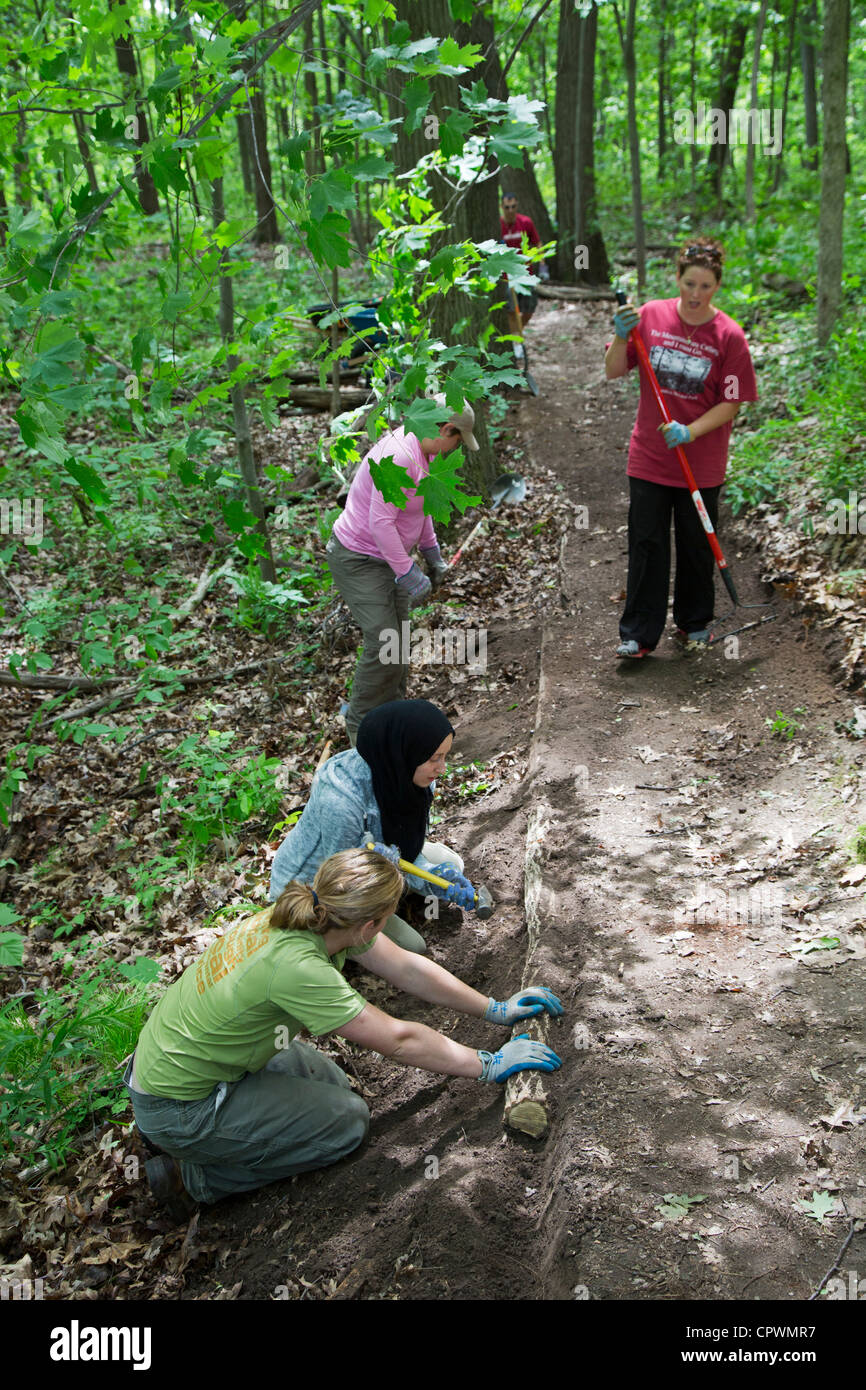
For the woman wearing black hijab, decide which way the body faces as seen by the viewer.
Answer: to the viewer's right

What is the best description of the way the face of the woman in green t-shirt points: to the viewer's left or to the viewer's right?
to the viewer's right

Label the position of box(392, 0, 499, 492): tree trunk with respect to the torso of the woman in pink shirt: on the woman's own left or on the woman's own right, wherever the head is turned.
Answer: on the woman's own left

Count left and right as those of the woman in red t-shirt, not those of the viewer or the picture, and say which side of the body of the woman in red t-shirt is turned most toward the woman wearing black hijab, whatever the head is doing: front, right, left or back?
front

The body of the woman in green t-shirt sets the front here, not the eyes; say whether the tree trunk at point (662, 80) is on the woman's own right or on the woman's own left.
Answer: on the woman's own left

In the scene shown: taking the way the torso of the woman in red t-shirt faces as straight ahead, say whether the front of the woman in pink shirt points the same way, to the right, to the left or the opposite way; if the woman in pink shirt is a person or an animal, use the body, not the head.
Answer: to the left

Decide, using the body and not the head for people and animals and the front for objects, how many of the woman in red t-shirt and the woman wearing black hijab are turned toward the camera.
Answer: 1

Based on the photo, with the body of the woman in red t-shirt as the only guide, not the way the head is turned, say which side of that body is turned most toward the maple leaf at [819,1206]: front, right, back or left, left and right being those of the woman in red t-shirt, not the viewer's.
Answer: front

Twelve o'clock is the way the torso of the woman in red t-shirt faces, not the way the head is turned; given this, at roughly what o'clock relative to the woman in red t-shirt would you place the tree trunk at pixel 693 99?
The tree trunk is roughly at 6 o'clock from the woman in red t-shirt.

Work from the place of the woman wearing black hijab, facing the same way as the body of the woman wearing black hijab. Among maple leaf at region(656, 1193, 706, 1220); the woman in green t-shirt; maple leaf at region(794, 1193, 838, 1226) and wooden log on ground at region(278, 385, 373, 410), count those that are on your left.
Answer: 1

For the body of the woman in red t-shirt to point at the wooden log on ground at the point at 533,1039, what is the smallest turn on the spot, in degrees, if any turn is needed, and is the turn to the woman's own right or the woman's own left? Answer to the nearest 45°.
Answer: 0° — they already face it

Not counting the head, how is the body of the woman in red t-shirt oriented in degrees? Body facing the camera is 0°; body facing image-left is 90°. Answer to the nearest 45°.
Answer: approximately 0°

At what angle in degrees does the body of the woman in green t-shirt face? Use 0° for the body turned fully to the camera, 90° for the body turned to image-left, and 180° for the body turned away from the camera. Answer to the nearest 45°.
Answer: approximately 270°

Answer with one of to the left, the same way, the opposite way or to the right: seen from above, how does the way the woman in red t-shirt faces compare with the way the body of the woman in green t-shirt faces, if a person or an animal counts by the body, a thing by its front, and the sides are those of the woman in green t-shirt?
to the right
